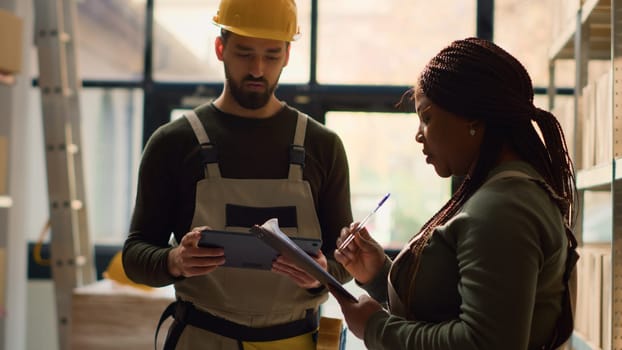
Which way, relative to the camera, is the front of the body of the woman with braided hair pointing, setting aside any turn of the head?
to the viewer's left

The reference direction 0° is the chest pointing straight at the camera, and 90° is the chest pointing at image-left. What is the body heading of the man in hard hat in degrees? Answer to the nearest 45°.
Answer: approximately 0°

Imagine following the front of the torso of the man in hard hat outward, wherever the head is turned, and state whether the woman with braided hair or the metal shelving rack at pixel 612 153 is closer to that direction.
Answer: the woman with braided hair

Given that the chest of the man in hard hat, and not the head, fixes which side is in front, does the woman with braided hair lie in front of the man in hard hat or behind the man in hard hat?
in front

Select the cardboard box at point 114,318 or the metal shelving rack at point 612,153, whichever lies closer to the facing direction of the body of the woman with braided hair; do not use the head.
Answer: the cardboard box

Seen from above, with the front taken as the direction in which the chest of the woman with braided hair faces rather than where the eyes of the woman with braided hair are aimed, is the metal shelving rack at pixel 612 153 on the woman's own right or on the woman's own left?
on the woman's own right

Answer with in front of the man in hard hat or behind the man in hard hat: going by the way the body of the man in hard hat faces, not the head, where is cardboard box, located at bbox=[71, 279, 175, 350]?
behind

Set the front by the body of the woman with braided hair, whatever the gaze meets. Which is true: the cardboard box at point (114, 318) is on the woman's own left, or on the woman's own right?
on the woman's own right

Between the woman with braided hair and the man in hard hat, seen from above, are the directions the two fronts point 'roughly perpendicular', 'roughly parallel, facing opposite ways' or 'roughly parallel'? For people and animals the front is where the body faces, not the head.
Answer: roughly perpendicular

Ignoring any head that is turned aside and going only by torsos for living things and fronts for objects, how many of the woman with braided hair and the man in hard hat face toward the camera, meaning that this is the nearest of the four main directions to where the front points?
1

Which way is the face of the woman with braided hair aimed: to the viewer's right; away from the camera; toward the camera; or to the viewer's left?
to the viewer's left
